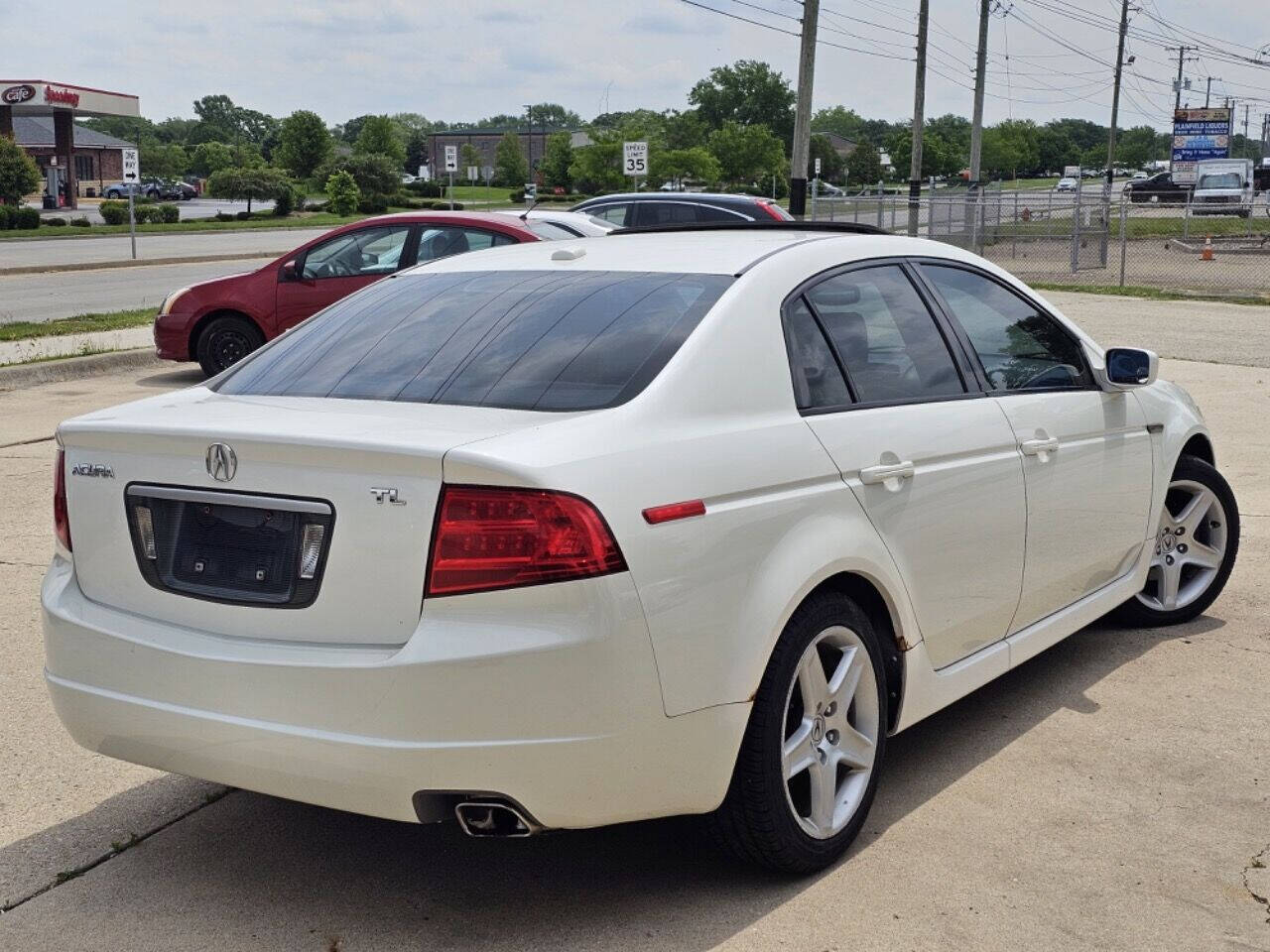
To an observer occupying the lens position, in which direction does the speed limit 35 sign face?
facing the viewer

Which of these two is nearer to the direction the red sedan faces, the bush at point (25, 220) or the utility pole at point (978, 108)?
the bush

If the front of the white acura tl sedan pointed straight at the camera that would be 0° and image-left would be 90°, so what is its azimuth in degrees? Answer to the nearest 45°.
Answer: approximately 225°

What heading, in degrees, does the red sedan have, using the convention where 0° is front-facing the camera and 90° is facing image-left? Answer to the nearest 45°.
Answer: approximately 90°

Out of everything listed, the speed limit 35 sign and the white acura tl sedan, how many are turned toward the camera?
1

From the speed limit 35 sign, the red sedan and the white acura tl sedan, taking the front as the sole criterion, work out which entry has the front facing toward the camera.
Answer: the speed limit 35 sign

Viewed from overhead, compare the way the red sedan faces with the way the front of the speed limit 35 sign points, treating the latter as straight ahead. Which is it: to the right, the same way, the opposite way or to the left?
to the right

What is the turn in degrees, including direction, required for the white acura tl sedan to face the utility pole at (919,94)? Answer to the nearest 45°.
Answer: approximately 45° to its left

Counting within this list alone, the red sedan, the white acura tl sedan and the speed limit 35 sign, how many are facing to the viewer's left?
1

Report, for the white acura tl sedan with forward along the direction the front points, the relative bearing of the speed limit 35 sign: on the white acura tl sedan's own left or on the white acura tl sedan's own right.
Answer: on the white acura tl sedan's own left

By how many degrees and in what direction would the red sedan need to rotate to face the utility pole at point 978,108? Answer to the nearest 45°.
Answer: approximately 135° to its right

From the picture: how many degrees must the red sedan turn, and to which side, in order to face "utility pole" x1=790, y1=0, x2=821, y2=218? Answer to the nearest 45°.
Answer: approximately 135° to its right

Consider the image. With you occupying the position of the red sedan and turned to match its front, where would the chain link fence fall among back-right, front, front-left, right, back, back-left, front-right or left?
back-right

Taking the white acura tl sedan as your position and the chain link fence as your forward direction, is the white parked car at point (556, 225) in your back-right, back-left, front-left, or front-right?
front-left

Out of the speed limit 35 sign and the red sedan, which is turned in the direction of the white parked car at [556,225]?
the speed limit 35 sign

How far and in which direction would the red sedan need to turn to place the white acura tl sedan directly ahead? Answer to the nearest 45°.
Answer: approximately 90° to its left

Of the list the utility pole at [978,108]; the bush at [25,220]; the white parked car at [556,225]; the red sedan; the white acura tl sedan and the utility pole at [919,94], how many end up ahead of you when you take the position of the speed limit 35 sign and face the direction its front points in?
3

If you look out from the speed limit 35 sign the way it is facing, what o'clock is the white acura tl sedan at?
The white acura tl sedan is roughly at 12 o'clock from the speed limit 35 sign.
